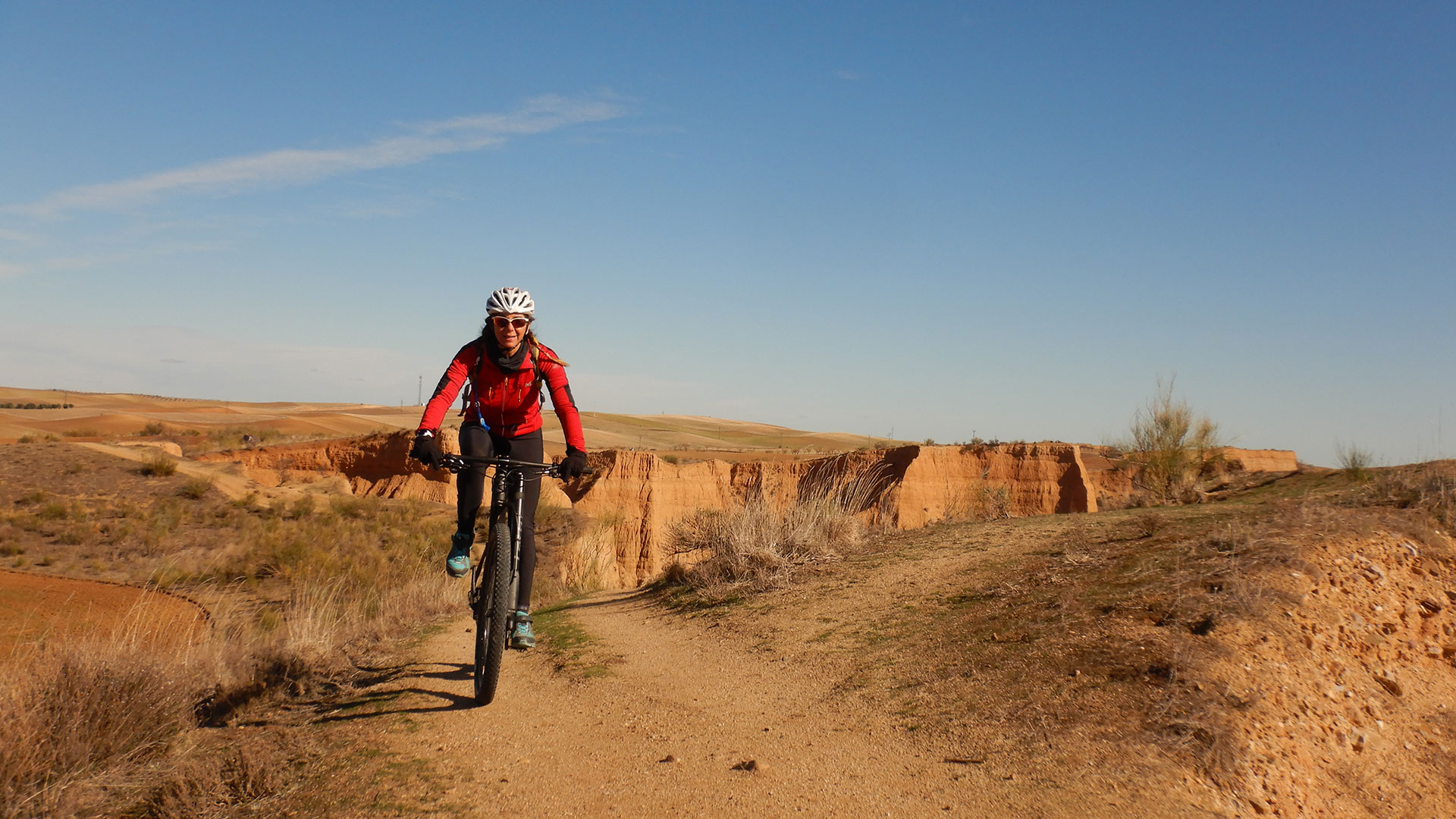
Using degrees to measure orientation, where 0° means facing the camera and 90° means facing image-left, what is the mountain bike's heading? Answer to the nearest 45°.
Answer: approximately 0°

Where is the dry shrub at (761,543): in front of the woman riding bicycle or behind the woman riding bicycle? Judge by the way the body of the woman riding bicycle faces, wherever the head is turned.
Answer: behind

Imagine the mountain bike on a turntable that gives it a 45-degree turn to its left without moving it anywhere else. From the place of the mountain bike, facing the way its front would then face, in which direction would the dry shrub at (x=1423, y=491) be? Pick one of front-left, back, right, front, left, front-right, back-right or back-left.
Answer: front-left

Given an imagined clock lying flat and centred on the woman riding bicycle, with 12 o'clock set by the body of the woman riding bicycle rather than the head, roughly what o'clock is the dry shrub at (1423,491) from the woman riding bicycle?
The dry shrub is roughly at 9 o'clock from the woman riding bicycle.

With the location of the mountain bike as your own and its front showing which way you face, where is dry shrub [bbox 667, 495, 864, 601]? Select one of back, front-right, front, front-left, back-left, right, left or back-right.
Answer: back-left

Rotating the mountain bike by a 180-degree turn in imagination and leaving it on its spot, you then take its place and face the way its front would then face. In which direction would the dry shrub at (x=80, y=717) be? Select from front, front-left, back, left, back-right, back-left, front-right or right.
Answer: left

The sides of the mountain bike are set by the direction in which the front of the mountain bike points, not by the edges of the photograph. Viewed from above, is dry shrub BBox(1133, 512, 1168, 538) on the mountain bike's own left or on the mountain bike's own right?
on the mountain bike's own left

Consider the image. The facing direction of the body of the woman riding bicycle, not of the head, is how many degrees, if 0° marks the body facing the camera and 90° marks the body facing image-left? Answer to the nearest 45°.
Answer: approximately 0°
